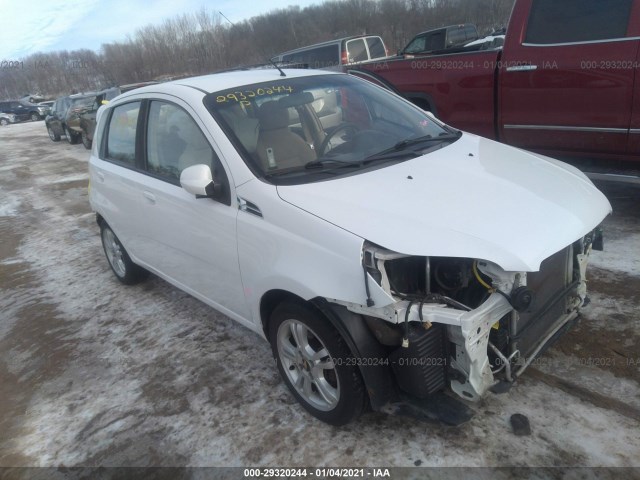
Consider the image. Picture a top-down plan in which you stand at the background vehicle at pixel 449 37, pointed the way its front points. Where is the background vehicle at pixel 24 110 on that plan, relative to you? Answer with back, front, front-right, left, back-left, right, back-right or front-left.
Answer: front-right

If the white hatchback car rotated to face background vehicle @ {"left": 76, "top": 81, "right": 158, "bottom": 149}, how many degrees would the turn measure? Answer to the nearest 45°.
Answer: approximately 180°

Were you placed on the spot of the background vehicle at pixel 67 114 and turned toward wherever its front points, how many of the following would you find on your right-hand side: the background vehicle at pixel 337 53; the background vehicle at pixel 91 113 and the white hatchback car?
0

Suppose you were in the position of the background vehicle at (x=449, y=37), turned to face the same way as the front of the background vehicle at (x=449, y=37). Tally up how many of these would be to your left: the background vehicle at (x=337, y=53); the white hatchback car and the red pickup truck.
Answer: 2

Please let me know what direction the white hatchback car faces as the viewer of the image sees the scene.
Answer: facing the viewer and to the right of the viewer

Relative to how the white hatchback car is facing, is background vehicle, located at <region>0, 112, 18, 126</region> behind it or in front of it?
behind

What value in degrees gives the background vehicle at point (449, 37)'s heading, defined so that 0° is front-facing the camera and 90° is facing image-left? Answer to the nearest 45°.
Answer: approximately 90°

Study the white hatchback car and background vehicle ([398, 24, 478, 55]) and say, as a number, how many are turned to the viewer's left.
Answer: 1

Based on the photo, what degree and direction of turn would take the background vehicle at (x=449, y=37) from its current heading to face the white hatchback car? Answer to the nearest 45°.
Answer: approximately 90° to its left

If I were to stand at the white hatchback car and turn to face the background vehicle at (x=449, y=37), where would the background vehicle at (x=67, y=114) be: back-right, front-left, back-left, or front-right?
front-left

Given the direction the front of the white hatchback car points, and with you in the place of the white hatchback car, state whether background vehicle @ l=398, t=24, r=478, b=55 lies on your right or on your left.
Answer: on your left

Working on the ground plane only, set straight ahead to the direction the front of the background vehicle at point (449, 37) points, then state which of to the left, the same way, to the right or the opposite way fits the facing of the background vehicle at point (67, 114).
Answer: to the left

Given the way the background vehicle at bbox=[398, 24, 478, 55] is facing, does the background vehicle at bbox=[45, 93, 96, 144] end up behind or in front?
in front

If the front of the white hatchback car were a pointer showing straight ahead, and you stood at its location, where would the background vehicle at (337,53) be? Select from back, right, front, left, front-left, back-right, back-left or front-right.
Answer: back-left

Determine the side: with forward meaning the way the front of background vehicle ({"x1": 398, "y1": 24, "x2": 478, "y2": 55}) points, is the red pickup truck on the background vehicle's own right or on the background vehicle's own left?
on the background vehicle's own left
